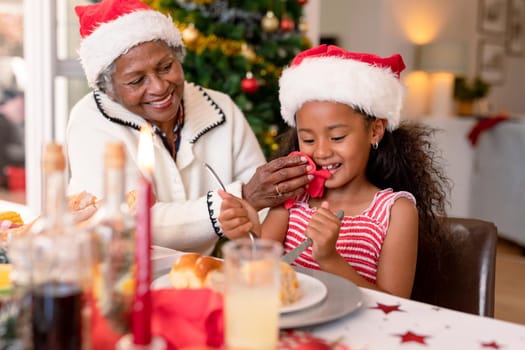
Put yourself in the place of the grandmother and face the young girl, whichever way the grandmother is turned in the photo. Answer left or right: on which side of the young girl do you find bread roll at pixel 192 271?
right

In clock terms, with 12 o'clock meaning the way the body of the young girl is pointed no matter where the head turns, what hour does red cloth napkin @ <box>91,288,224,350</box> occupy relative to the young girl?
The red cloth napkin is roughly at 11 o'clock from the young girl.

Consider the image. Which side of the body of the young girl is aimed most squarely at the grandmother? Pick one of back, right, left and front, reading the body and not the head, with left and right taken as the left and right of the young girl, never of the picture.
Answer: right

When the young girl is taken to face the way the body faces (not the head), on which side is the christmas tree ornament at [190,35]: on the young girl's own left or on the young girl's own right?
on the young girl's own right

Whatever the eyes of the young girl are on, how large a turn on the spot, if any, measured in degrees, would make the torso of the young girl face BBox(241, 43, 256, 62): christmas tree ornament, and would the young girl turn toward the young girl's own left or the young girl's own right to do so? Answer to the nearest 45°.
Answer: approximately 135° to the young girl's own right

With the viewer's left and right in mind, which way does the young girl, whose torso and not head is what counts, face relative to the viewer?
facing the viewer and to the left of the viewer

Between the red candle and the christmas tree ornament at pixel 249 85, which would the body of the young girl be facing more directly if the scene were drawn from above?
the red candle

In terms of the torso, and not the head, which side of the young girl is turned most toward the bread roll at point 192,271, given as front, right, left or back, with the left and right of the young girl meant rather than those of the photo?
front

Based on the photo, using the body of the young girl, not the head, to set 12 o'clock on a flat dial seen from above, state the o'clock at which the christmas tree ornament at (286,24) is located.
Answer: The christmas tree ornament is roughly at 4 o'clock from the young girl.

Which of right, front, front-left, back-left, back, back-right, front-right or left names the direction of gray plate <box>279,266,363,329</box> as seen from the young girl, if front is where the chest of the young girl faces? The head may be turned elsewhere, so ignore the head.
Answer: front-left

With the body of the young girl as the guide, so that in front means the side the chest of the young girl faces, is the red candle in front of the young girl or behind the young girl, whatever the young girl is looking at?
in front

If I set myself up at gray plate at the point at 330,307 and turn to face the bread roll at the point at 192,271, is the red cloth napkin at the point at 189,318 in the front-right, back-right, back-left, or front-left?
front-left

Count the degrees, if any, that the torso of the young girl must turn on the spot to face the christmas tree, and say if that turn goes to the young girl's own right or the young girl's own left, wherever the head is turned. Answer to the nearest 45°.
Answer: approximately 135° to the young girl's own right
